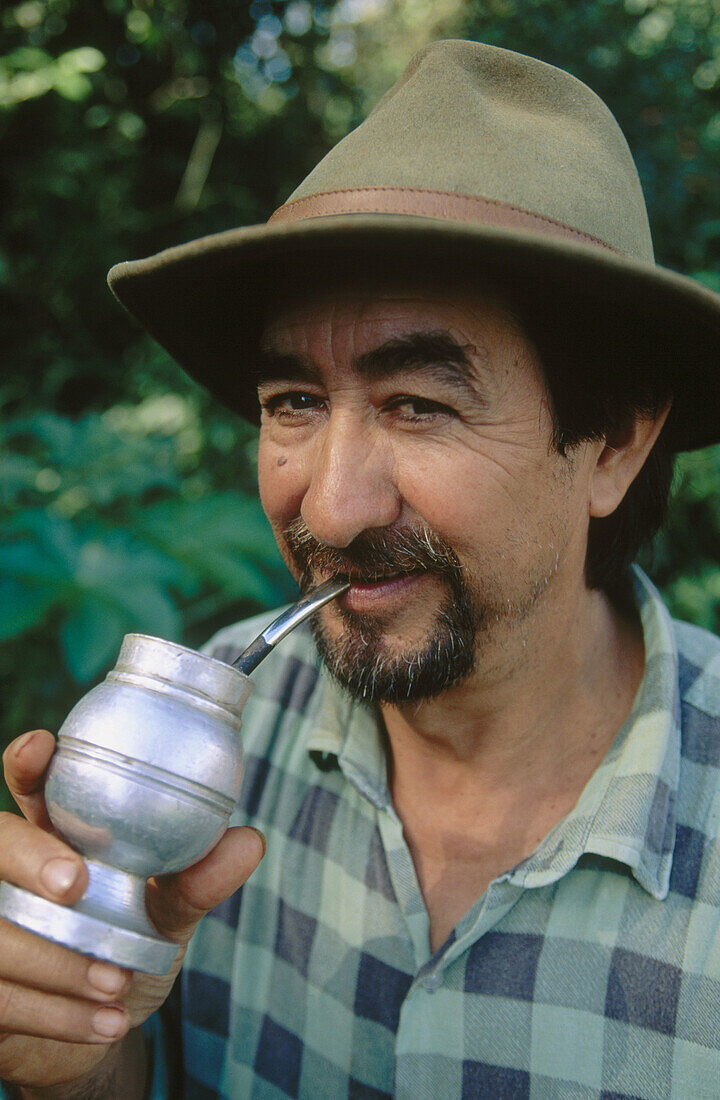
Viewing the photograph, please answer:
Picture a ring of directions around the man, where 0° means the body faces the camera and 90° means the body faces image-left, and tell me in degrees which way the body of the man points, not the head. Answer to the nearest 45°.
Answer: approximately 45°

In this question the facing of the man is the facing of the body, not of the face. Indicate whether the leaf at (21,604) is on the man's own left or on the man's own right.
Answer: on the man's own right
